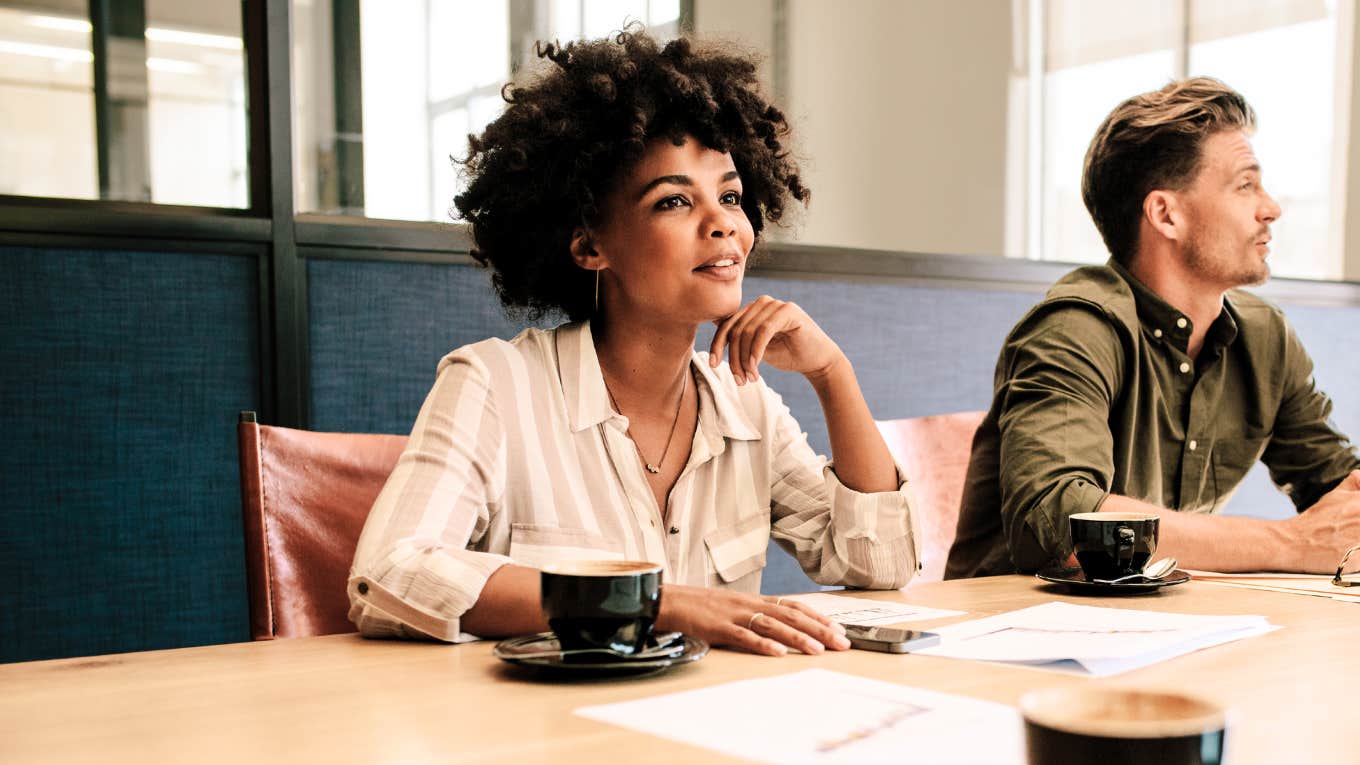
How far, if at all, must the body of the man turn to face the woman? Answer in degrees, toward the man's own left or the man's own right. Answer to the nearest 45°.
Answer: approximately 90° to the man's own right

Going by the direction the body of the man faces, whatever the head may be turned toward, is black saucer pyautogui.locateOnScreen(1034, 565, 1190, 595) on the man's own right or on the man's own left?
on the man's own right

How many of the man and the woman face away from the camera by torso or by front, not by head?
0

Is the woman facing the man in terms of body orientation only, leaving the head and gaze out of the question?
no

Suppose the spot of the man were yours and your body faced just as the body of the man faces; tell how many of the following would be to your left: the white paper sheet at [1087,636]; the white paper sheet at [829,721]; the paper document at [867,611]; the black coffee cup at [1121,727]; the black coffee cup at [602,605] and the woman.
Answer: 0

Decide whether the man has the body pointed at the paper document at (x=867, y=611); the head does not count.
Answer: no

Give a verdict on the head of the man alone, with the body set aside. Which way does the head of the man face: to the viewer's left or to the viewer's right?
to the viewer's right

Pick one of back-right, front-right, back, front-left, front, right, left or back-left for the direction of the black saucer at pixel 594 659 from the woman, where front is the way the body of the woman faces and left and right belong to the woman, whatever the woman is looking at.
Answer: front-right

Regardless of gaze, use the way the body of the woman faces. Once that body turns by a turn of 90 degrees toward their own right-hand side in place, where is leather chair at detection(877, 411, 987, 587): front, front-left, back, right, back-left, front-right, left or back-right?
back

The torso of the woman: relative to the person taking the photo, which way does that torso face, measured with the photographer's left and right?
facing the viewer and to the right of the viewer

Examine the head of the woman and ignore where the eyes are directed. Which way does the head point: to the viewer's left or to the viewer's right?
to the viewer's right
